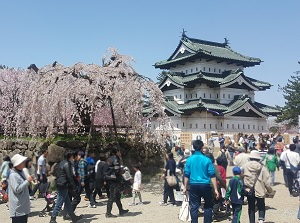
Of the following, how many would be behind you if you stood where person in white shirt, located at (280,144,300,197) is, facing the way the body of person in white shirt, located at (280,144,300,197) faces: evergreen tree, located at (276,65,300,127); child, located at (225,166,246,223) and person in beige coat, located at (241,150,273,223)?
2

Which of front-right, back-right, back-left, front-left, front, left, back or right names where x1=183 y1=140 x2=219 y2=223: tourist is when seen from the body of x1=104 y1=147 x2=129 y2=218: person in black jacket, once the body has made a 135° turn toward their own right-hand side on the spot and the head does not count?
left

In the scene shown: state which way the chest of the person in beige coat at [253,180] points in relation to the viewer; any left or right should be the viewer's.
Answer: facing away from the viewer

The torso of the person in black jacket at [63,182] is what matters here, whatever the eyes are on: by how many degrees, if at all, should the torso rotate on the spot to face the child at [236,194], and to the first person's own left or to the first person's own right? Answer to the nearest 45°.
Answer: approximately 45° to the first person's own right

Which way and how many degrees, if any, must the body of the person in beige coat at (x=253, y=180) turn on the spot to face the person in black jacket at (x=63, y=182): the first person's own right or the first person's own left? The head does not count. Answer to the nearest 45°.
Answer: approximately 90° to the first person's own left

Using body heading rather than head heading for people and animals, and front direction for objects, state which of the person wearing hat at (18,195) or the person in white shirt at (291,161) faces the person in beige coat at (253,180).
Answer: the person wearing hat

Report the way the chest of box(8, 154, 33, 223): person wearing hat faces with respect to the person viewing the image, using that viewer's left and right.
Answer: facing to the right of the viewer

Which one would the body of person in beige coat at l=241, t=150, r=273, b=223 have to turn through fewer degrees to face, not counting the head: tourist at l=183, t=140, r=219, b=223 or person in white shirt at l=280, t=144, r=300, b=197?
the person in white shirt

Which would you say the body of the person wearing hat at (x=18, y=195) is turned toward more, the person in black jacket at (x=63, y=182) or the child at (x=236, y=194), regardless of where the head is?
the child

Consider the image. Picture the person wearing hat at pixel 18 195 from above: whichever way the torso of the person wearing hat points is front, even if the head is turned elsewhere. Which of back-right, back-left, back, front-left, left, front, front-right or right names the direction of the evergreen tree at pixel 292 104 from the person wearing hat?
front-left
